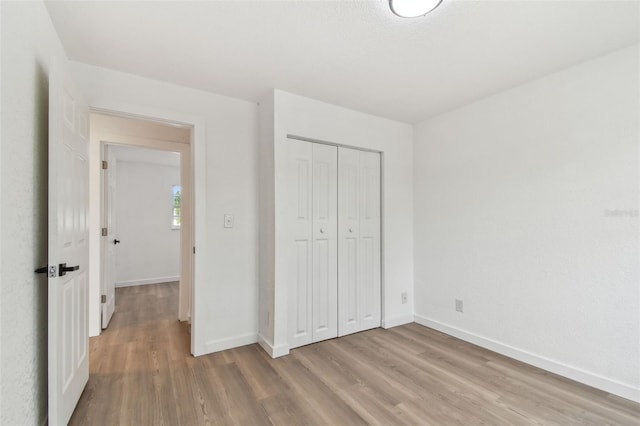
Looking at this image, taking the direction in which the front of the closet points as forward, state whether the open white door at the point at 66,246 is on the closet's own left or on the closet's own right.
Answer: on the closet's own right

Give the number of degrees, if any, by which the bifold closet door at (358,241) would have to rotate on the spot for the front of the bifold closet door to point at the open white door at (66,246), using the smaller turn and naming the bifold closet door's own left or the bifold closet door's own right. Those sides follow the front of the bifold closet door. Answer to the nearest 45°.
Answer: approximately 90° to the bifold closet door's own right

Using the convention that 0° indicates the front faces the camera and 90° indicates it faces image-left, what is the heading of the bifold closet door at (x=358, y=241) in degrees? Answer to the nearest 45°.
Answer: approximately 315°

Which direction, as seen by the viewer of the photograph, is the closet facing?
facing the viewer and to the right of the viewer

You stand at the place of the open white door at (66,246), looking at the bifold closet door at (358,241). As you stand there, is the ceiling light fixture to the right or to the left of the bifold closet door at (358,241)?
right
